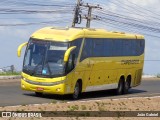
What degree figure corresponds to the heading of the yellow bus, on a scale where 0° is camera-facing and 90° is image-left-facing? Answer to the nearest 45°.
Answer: approximately 45°
